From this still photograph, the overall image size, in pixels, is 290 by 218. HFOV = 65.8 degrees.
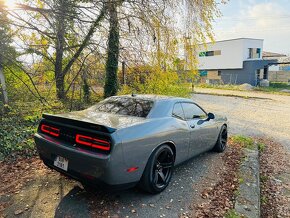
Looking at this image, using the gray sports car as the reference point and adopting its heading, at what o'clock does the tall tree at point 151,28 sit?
The tall tree is roughly at 11 o'clock from the gray sports car.

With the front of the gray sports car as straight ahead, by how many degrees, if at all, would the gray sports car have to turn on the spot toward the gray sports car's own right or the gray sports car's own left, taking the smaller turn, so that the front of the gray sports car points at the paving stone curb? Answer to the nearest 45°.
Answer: approximately 45° to the gray sports car's own right

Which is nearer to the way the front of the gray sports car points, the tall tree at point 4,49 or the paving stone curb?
the paving stone curb

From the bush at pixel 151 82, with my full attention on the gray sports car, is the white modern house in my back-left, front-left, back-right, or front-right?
back-left

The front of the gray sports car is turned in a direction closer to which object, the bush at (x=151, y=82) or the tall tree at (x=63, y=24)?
the bush

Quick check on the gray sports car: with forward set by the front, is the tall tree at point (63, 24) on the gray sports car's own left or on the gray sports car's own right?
on the gray sports car's own left

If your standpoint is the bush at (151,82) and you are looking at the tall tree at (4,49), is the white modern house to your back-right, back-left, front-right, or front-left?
back-right

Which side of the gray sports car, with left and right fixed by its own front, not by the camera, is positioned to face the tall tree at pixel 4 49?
left

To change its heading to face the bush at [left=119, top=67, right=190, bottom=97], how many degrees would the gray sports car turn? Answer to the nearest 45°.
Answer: approximately 45° to its left

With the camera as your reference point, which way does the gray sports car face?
facing away from the viewer and to the right of the viewer
